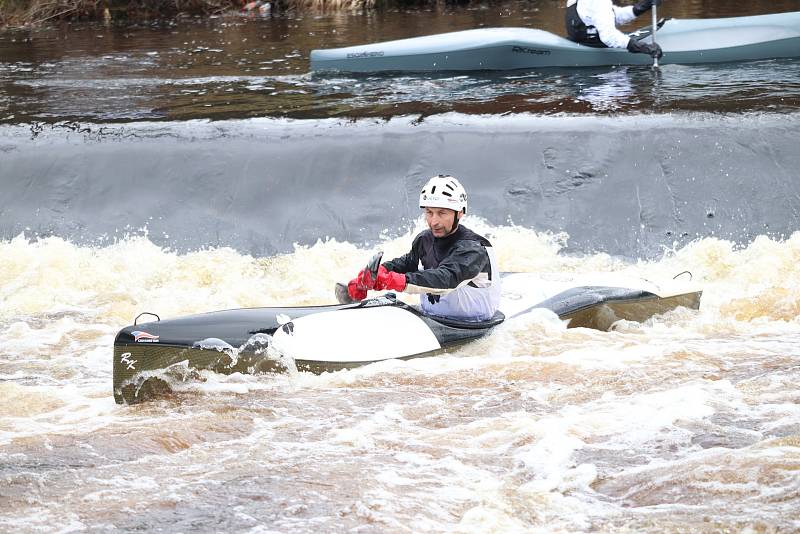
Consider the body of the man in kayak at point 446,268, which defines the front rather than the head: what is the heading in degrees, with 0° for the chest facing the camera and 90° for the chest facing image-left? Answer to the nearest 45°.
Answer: approximately 45°

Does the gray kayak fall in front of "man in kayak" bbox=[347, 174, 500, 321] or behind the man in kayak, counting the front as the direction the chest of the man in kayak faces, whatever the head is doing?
behind

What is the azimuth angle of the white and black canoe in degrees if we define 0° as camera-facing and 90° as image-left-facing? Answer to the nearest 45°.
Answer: approximately 45°

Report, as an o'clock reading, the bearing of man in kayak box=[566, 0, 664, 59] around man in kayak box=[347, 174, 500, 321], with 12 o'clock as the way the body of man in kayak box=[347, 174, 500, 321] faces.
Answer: man in kayak box=[566, 0, 664, 59] is roughly at 5 o'clock from man in kayak box=[347, 174, 500, 321].
